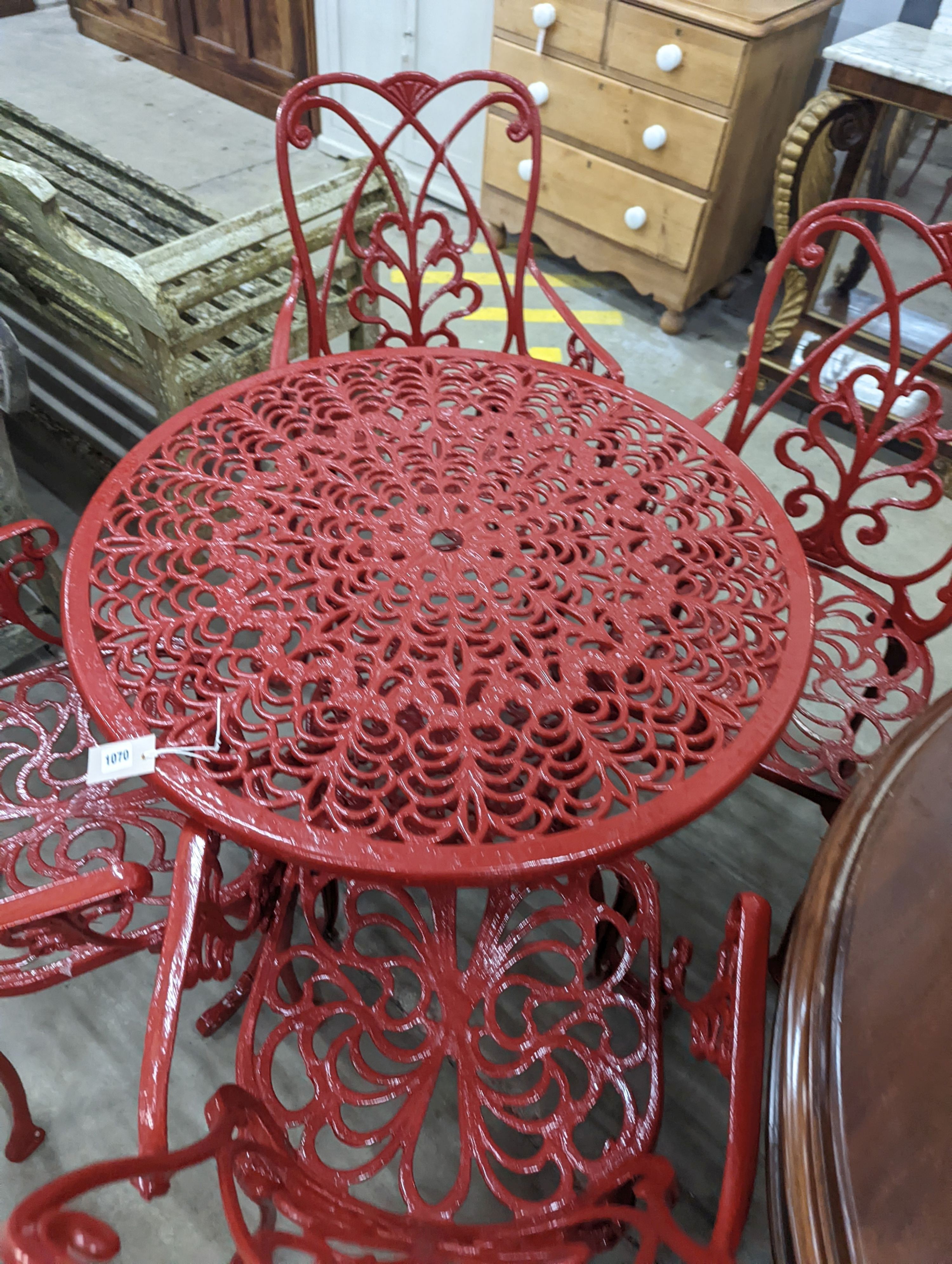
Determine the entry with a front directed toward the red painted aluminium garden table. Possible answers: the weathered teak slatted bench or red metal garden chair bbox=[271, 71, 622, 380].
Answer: the red metal garden chair

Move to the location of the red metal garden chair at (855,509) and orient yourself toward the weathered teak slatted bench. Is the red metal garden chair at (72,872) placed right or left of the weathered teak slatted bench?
left

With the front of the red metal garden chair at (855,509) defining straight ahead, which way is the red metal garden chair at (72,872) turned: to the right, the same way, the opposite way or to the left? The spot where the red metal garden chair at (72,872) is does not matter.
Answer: the opposite way

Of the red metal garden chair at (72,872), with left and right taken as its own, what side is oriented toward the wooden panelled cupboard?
left

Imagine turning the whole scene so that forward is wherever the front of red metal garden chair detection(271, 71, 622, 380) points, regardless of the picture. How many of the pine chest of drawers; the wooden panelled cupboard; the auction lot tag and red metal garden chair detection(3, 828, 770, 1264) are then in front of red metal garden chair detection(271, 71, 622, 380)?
2

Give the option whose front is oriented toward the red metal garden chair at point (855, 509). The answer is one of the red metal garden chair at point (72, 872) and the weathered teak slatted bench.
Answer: the red metal garden chair at point (72, 872)

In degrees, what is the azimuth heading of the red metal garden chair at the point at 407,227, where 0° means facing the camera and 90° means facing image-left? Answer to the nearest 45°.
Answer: approximately 0°

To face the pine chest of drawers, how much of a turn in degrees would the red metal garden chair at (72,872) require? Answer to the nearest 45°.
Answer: approximately 45° to its left

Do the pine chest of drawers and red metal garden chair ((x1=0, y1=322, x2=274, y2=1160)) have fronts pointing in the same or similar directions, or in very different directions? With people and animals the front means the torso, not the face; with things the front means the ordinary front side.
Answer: very different directions

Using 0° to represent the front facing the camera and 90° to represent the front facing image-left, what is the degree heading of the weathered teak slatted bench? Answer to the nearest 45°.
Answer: approximately 225°

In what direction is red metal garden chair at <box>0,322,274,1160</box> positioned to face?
to the viewer's right

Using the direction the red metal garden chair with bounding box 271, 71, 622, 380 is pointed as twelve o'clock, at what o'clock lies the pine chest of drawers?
The pine chest of drawers is roughly at 7 o'clock from the red metal garden chair.
